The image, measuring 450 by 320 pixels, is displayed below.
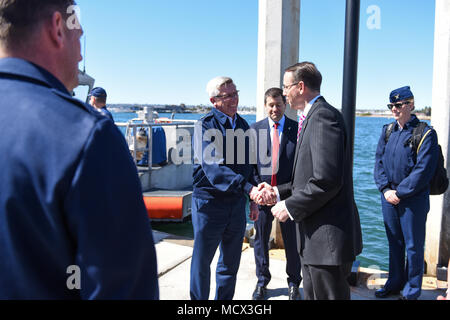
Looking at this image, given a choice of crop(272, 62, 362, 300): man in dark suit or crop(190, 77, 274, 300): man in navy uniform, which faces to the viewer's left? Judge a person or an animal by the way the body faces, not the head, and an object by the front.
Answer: the man in dark suit

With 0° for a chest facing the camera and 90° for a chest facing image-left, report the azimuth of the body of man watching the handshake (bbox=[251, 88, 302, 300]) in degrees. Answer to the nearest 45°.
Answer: approximately 0°

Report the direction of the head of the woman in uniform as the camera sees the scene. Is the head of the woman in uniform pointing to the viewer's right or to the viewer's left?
to the viewer's left

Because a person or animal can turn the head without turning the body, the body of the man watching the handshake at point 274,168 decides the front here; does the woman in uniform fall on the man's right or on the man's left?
on the man's left

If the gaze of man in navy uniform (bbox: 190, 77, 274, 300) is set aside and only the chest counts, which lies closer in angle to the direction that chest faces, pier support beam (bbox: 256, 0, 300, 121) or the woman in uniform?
the woman in uniform

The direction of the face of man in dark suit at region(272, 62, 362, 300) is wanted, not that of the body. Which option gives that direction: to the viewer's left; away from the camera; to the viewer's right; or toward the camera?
to the viewer's left

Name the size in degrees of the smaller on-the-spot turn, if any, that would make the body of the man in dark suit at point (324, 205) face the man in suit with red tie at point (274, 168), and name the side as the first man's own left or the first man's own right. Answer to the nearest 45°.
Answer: approximately 90° to the first man's own right

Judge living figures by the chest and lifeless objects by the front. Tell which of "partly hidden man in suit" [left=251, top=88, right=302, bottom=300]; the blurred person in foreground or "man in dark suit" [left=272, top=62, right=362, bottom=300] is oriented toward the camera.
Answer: the partly hidden man in suit

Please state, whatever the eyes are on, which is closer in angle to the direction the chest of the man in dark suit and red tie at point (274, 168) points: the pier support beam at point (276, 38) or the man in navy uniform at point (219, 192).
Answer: the man in navy uniform

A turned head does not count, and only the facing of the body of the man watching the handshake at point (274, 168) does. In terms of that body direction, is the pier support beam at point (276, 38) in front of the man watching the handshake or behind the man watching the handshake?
behind

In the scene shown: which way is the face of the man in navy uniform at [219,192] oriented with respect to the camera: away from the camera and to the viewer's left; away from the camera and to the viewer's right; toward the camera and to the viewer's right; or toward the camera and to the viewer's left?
toward the camera and to the viewer's right

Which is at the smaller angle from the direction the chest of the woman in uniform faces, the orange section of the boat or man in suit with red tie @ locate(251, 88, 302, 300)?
the man in suit with red tie

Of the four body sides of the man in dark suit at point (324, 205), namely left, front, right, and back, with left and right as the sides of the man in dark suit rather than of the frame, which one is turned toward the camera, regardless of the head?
left
